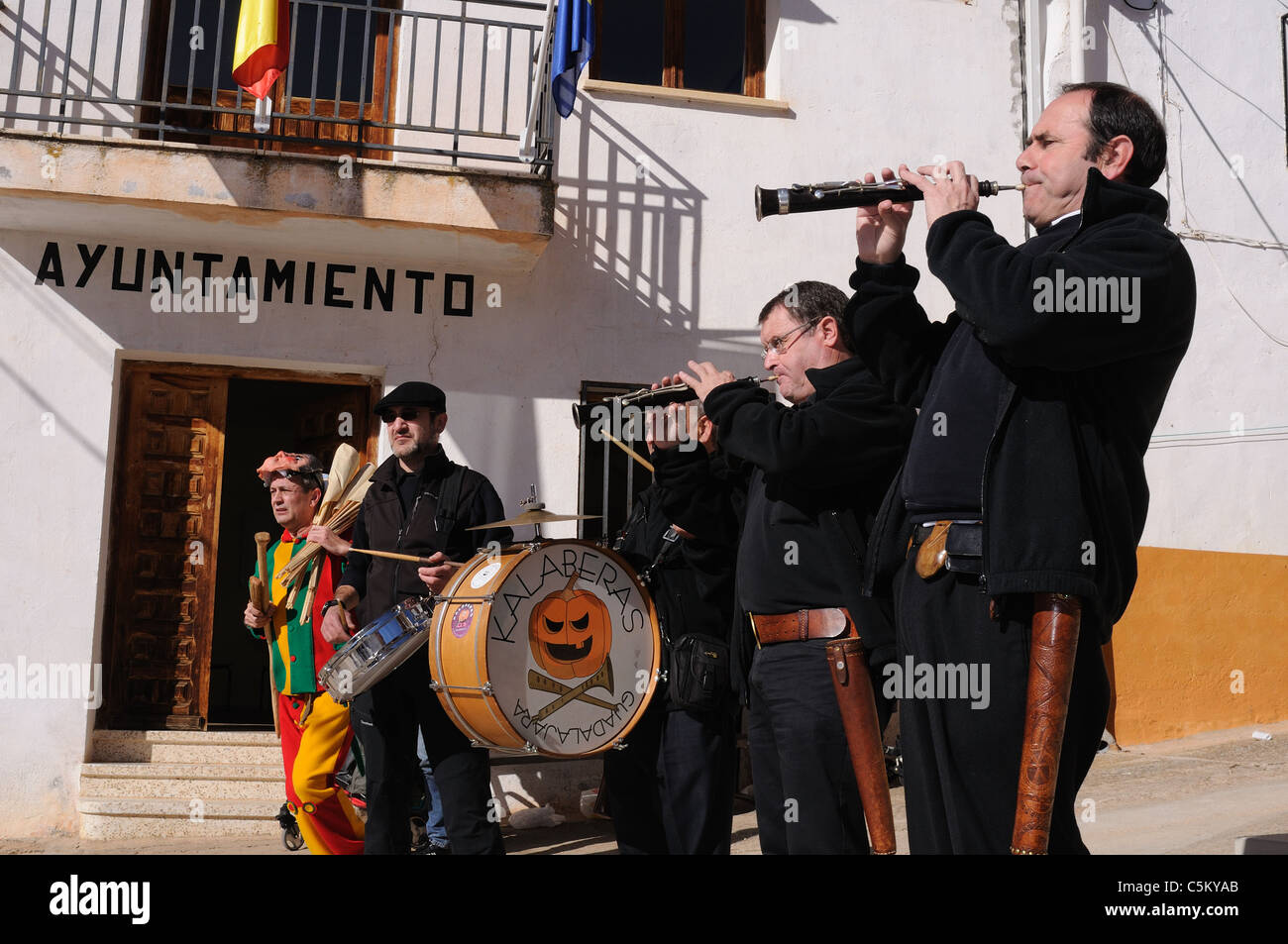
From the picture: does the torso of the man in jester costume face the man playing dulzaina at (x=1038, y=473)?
no

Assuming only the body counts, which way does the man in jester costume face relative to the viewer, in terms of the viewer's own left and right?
facing the viewer and to the left of the viewer

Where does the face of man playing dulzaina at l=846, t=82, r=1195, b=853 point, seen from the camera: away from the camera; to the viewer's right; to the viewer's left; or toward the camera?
to the viewer's left
